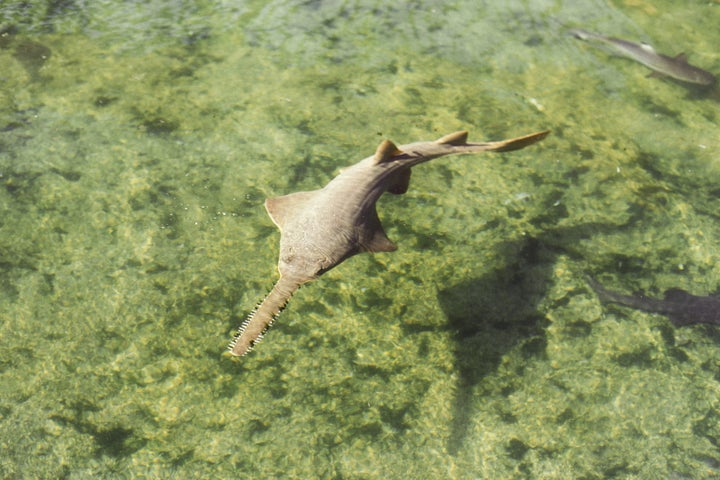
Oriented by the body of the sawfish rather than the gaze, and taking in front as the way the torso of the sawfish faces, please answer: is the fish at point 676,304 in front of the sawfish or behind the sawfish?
behind

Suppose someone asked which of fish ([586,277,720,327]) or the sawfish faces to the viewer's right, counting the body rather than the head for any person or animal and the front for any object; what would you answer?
the fish

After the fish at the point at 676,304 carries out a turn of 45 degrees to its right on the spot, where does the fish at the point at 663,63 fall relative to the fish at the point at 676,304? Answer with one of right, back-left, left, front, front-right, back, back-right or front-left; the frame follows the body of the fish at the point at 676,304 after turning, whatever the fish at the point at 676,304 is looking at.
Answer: back-left

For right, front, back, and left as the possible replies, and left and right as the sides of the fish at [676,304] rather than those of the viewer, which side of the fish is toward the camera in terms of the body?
right

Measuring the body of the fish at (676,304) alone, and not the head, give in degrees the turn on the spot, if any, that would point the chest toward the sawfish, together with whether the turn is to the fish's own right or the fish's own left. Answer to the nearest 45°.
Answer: approximately 135° to the fish's own right

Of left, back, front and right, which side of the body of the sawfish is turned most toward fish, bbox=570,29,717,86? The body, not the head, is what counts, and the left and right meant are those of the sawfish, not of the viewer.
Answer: back

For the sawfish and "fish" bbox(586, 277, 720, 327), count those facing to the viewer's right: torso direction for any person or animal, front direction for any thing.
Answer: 1

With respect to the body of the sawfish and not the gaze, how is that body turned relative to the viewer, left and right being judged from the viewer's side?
facing the viewer and to the left of the viewer
